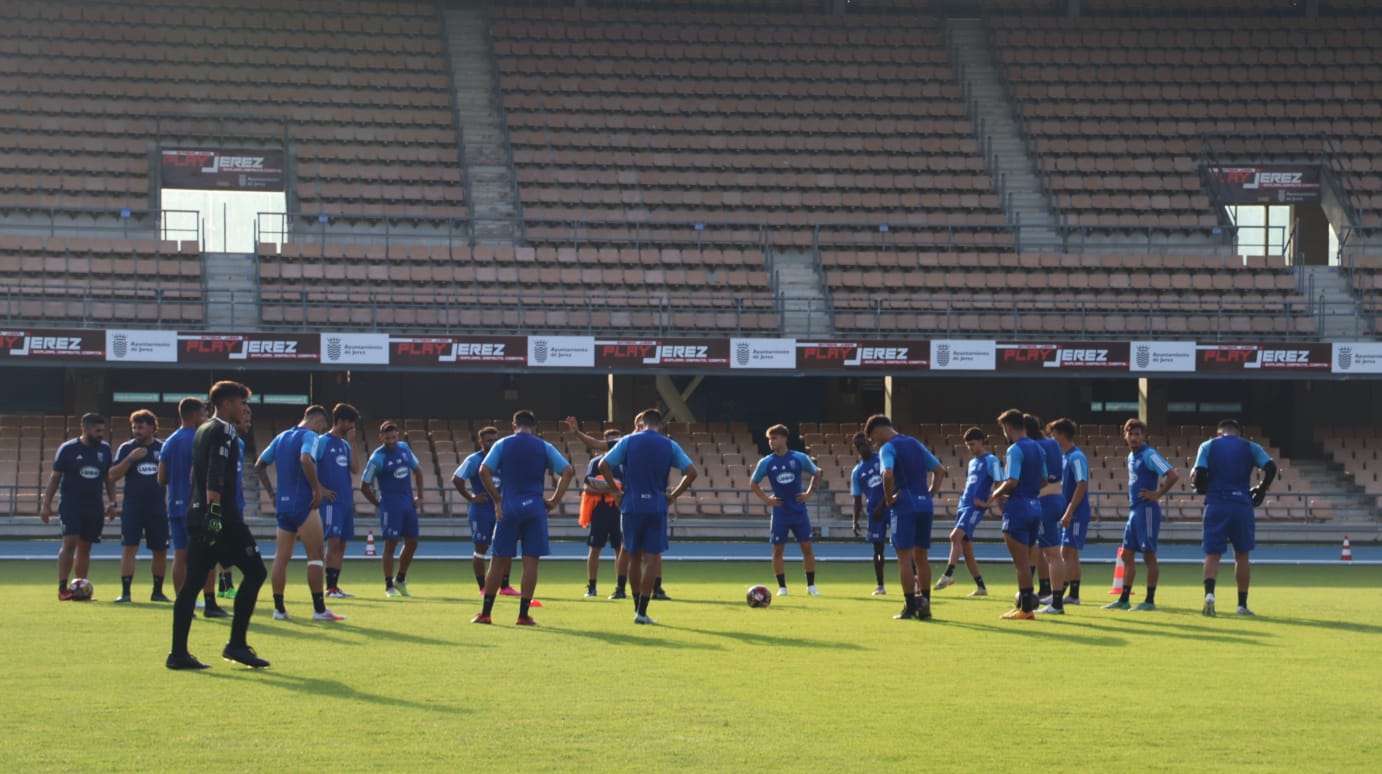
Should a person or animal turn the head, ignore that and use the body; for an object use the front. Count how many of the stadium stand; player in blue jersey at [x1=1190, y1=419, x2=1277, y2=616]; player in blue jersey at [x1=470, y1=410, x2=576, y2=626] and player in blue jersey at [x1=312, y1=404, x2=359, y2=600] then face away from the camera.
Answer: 2

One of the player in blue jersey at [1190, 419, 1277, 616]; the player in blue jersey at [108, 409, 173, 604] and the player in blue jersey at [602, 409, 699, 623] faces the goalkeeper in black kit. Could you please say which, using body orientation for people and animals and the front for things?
the player in blue jersey at [108, 409, 173, 604]

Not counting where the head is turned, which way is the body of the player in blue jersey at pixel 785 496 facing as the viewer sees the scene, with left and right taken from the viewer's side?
facing the viewer

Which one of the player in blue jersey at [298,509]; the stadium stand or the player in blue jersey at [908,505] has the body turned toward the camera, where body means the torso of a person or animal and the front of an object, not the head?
the stadium stand

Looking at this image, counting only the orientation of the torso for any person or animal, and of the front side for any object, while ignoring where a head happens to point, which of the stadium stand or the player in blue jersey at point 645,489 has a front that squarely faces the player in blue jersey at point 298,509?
the stadium stand

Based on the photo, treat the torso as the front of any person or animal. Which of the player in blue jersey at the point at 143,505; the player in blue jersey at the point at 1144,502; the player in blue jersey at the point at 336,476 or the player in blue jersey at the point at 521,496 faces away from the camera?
the player in blue jersey at the point at 521,496

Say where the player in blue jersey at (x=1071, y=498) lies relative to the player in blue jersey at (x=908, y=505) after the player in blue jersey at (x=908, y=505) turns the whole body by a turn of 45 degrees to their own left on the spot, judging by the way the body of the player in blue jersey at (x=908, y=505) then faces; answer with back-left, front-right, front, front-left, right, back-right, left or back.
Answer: back-right

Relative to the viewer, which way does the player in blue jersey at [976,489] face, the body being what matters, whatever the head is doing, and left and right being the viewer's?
facing the viewer and to the left of the viewer

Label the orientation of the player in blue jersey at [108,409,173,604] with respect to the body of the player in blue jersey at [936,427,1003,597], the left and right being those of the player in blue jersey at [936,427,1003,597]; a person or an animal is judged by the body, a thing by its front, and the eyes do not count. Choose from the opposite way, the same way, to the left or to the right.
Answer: to the left

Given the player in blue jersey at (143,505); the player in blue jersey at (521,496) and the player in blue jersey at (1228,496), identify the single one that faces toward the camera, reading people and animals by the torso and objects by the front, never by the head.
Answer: the player in blue jersey at (143,505)

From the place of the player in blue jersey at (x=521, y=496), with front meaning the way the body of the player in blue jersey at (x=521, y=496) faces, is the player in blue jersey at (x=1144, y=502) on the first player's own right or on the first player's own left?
on the first player's own right

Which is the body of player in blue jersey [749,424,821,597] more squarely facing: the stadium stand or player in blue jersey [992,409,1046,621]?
the player in blue jersey

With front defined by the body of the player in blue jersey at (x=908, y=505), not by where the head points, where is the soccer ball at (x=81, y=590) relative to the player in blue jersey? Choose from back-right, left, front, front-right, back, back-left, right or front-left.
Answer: front-left

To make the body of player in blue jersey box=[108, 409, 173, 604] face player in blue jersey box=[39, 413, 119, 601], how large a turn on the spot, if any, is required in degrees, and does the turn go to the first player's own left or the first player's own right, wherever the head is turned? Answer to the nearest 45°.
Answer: approximately 135° to the first player's own right

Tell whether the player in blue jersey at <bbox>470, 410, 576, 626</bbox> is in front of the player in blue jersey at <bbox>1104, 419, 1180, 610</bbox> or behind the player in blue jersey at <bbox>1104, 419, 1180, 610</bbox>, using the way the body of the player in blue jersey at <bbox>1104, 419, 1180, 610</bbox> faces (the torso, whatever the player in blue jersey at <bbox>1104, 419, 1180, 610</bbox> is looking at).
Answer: in front
